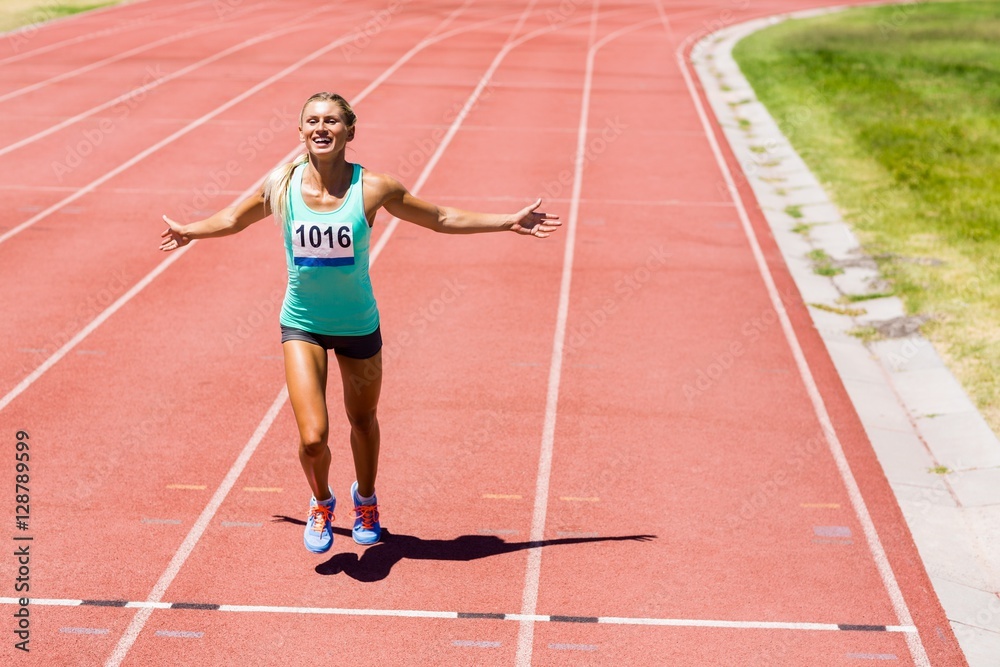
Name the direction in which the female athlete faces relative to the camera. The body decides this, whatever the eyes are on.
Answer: toward the camera

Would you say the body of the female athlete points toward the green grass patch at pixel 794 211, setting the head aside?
no

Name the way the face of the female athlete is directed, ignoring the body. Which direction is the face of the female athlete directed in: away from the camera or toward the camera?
toward the camera

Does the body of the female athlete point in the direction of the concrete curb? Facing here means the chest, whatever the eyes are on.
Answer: no
